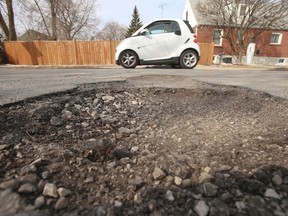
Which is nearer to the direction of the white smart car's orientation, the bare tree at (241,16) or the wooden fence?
the wooden fence

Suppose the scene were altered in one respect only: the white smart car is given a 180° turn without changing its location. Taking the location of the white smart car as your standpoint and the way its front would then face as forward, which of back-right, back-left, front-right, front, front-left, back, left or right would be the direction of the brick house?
front-left

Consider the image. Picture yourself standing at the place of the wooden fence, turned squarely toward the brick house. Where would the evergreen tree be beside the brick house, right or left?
left

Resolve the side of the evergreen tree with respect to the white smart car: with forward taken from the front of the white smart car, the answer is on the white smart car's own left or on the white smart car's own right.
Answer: on the white smart car's own right

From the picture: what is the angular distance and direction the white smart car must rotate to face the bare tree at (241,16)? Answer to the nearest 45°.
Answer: approximately 135° to its right

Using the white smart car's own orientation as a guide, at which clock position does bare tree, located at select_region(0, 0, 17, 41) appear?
The bare tree is roughly at 1 o'clock from the white smart car.

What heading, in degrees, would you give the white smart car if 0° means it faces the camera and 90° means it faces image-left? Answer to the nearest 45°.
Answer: approximately 90°
